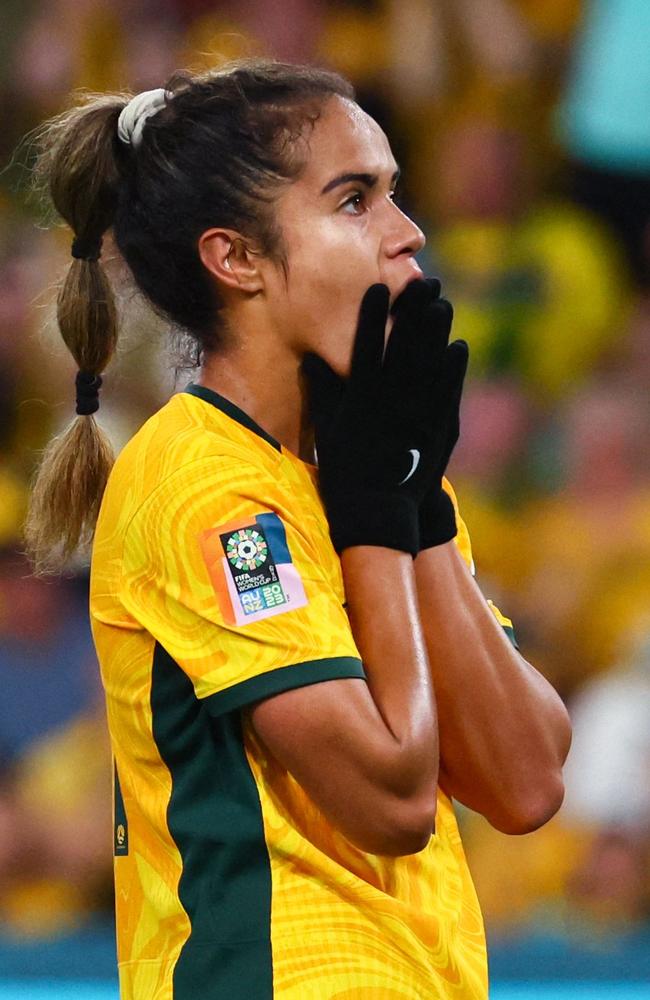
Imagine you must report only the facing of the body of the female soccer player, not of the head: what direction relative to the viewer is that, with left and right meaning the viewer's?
facing to the right of the viewer

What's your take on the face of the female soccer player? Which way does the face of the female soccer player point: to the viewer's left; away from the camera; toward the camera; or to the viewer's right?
to the viewer's right
